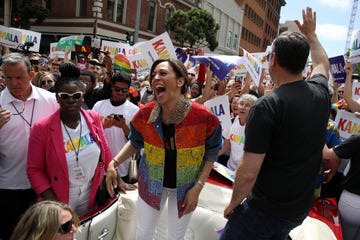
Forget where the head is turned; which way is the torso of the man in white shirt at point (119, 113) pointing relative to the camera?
toward the camera

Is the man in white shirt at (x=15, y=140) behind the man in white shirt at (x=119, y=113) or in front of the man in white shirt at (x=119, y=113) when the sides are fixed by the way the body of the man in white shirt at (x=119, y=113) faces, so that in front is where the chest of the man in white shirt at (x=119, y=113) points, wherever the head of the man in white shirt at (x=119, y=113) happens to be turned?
in front

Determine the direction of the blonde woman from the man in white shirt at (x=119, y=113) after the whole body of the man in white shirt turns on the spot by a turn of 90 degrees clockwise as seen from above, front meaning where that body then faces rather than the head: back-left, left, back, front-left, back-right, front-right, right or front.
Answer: left

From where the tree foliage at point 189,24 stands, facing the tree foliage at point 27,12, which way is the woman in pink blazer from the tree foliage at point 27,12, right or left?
left

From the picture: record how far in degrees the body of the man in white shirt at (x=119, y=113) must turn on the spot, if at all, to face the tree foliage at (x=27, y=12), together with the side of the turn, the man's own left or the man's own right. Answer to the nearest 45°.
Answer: approximately 180°

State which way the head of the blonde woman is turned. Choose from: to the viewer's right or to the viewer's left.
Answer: to the viewer's right

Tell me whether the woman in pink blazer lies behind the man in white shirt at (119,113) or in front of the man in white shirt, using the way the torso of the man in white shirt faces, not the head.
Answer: in front
